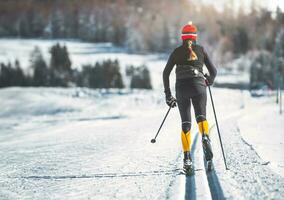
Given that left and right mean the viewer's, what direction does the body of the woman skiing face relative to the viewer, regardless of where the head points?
facing away from the viewer
